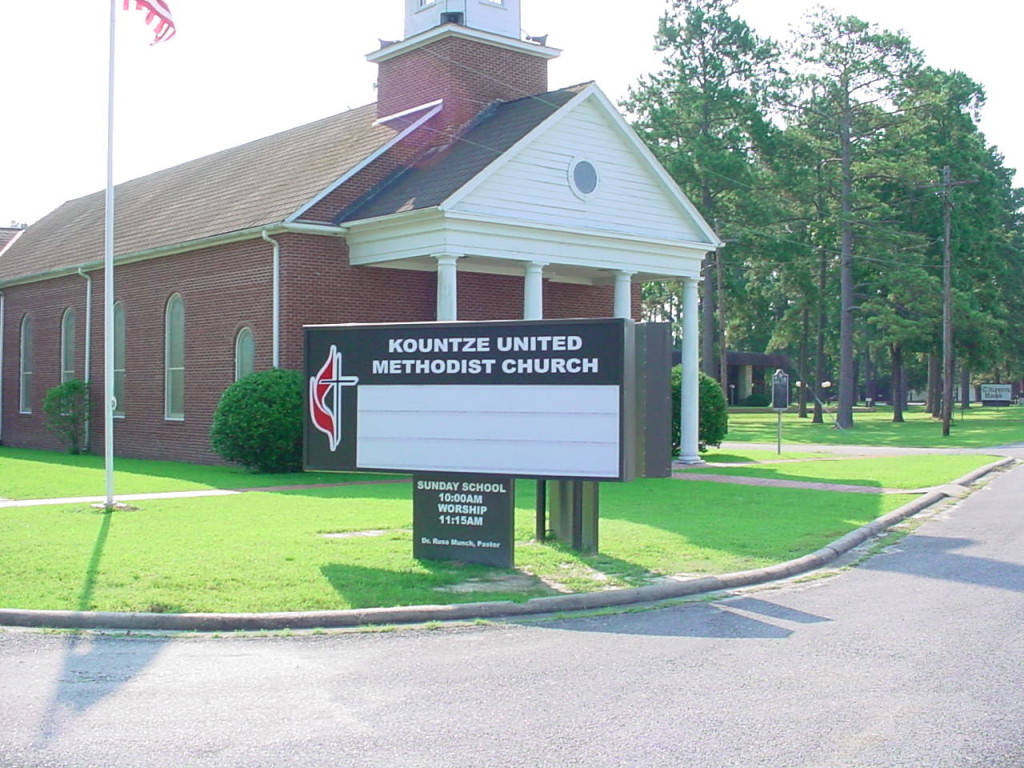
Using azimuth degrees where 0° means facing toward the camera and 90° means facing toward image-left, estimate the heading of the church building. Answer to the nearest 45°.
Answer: approximately 315°

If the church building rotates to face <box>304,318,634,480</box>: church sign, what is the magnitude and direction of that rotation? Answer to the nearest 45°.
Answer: approximately 45° to its right

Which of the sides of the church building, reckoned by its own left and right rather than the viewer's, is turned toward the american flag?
right

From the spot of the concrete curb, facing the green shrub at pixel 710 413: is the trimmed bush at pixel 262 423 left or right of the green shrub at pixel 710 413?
left

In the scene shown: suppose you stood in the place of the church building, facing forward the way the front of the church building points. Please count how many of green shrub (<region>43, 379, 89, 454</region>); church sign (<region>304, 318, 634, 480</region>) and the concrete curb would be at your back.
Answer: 1

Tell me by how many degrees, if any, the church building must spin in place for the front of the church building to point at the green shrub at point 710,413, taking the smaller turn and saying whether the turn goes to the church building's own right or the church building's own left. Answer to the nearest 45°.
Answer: approximately 45° to the church building's own left
